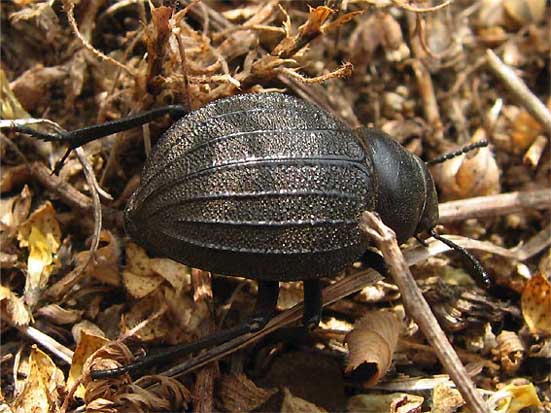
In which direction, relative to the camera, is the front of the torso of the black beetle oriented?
to the viewer's right

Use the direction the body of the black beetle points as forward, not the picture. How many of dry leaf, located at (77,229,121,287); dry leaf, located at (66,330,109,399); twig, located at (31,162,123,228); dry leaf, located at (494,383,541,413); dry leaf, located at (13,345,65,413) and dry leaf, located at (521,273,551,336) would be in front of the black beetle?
2

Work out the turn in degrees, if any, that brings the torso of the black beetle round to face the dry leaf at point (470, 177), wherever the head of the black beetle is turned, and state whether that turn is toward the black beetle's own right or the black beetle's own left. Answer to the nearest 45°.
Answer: approximately 45° to the black beetle's own left

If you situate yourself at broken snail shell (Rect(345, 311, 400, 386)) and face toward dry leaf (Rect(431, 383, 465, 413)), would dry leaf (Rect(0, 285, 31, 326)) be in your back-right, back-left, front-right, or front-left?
back-right

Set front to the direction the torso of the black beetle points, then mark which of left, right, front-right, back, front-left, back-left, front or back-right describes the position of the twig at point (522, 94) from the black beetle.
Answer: front-left

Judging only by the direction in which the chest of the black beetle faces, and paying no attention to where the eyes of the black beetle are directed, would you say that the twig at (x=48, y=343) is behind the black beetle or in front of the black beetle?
behind

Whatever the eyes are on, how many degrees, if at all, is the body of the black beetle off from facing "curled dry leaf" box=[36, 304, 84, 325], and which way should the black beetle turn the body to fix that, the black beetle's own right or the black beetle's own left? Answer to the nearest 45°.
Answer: approximately 180°

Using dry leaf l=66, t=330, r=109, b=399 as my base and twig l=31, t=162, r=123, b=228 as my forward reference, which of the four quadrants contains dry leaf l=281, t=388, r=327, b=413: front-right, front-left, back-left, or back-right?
back-right

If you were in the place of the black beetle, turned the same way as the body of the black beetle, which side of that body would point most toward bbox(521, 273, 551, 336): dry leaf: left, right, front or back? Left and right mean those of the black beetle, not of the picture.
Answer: front

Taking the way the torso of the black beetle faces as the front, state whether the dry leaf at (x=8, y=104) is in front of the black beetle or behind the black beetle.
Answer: behind

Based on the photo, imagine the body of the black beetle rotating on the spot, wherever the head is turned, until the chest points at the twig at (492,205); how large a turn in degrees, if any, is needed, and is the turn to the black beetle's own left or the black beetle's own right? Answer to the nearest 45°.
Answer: approximately 45° to the black beetle's own left
